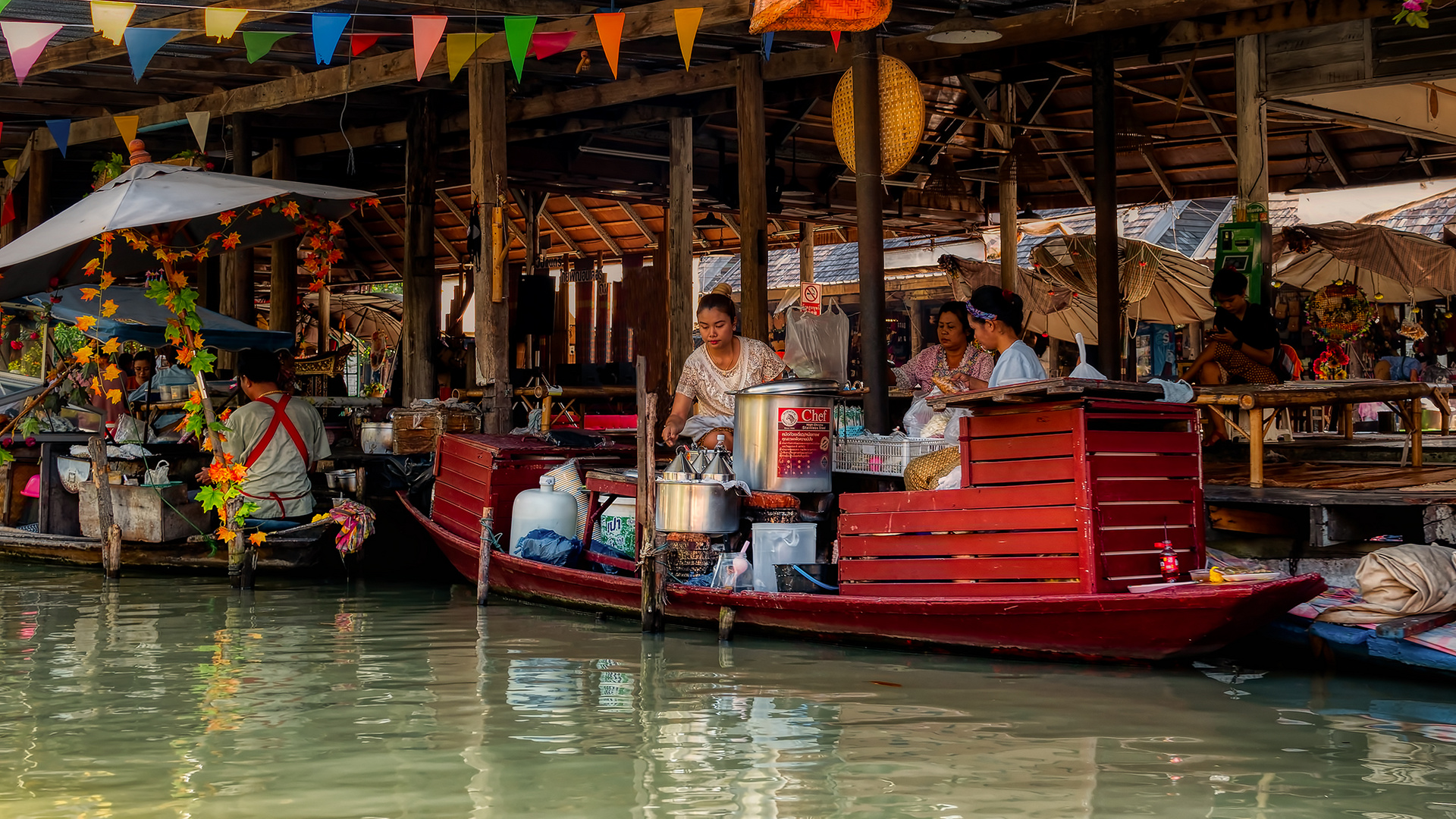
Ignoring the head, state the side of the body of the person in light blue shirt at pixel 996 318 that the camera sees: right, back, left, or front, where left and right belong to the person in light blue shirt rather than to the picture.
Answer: left

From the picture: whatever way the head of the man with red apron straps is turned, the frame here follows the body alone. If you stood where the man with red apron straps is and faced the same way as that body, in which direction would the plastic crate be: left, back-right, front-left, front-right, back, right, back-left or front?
back-right

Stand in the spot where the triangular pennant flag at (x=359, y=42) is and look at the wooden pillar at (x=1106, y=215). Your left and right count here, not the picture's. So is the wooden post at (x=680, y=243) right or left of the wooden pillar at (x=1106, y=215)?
left

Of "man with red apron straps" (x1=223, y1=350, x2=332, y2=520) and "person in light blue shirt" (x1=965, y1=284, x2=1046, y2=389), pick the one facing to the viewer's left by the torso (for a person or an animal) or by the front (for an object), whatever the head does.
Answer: the person in light blue shirt

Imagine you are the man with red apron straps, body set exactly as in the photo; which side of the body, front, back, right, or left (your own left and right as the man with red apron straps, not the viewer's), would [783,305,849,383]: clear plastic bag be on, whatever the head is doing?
right

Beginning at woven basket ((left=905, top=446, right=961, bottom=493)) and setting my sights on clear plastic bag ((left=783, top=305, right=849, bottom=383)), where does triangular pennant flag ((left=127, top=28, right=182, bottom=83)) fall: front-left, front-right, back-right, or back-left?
front-left

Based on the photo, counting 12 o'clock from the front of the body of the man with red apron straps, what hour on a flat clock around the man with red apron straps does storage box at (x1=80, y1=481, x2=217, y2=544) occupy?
The storage box is roughly at 10 o'clock from the man with red apron straps.

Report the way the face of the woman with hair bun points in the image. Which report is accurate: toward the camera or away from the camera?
toward the camera

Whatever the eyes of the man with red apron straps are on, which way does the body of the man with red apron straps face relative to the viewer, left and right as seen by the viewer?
facing away from the viewer

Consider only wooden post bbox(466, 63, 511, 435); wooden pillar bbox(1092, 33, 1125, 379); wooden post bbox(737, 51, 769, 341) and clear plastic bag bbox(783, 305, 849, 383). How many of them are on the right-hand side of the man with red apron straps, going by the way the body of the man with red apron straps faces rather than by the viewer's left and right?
4

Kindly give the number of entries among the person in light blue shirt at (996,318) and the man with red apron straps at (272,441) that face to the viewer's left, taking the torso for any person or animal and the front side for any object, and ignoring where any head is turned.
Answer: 1

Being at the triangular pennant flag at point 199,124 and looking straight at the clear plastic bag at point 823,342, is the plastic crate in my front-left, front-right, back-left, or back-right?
front-right

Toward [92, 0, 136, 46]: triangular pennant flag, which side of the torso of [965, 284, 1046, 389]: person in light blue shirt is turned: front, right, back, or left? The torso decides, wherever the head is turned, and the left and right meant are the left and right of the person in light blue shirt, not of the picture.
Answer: front

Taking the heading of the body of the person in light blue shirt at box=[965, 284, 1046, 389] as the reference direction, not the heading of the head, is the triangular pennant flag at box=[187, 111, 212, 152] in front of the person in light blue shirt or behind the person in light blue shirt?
in front

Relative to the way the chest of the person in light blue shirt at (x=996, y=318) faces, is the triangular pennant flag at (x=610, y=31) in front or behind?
in front
